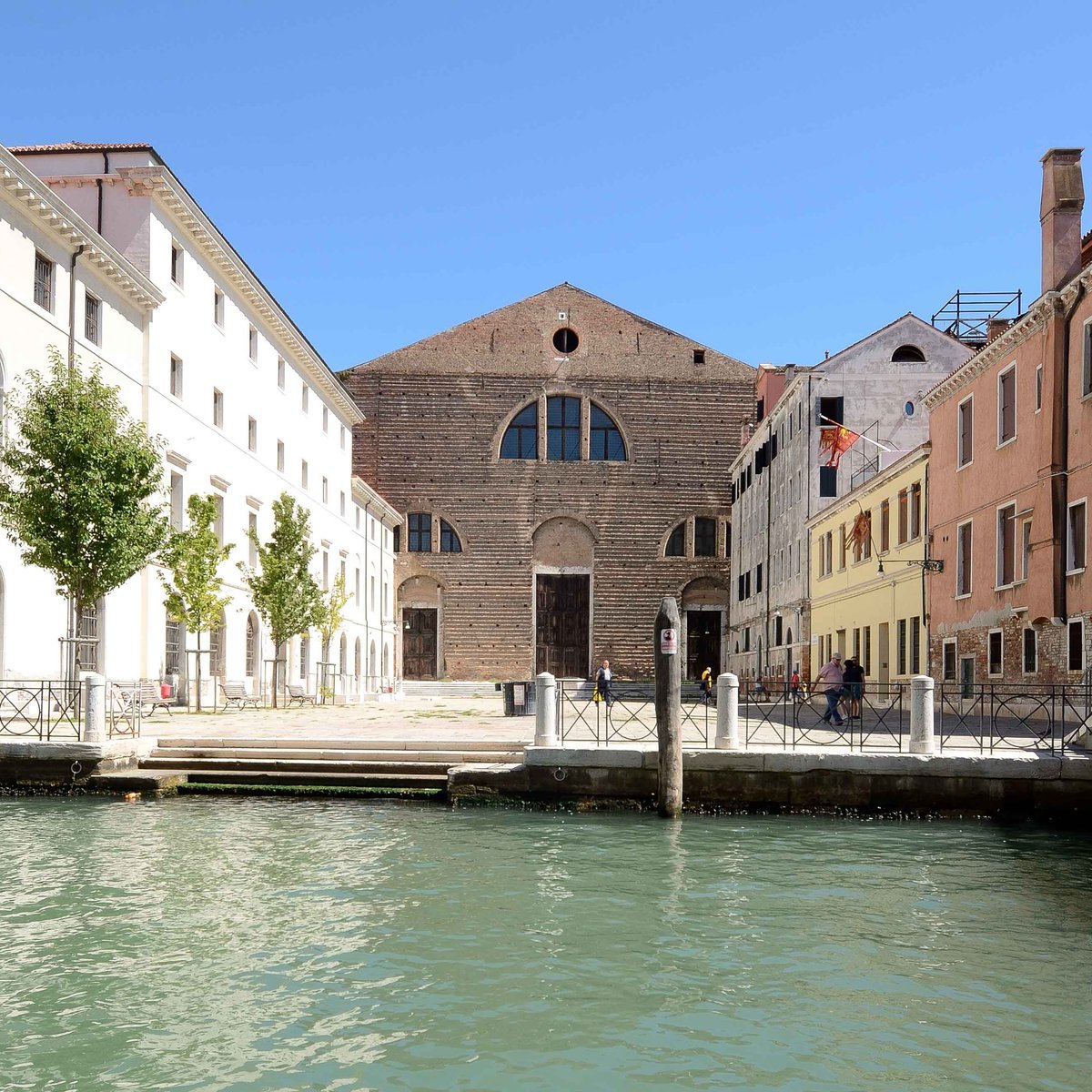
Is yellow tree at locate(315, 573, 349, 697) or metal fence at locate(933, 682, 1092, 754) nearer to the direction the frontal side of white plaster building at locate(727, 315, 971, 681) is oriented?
the yellow tree

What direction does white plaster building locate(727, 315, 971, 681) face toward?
to the viewer's left

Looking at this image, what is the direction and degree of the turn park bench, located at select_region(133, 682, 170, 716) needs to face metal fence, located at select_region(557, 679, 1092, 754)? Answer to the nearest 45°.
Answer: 0° — it already faces it

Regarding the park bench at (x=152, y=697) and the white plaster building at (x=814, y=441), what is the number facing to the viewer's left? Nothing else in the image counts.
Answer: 1

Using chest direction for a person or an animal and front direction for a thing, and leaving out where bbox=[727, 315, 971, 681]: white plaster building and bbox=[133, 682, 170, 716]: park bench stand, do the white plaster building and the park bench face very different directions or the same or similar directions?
very different directions

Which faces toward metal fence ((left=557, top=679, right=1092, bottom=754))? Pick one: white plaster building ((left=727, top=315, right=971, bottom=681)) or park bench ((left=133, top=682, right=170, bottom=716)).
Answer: the park bench

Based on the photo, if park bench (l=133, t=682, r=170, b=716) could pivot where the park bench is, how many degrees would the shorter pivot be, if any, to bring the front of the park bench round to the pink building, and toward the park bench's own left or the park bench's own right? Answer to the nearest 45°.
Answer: approximately 45° to the park bench's own left
